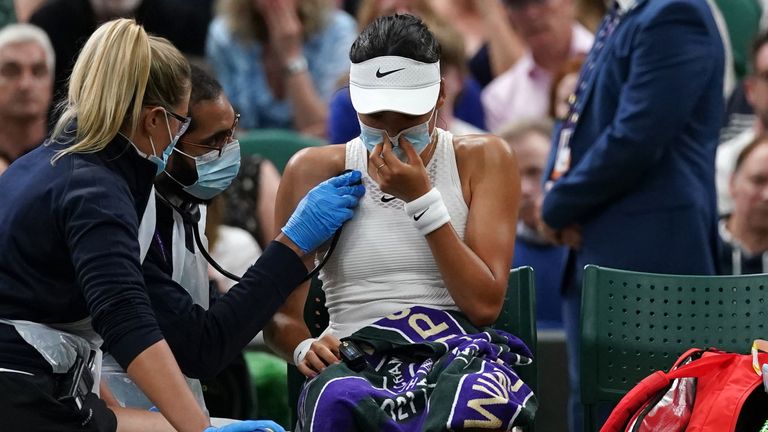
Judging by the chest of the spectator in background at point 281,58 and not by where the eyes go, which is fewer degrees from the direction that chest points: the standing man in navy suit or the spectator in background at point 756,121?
the standing man in navy suit

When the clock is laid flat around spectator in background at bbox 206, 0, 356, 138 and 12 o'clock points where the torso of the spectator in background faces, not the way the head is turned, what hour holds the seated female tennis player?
The seated female tennis player is roughly at 12 o'clock from the spectator in background.

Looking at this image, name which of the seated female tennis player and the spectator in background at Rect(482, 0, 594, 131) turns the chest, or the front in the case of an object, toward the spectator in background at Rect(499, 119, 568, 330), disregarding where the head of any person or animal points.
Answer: the spectator in background at Rect(482, 0, 594, 131)

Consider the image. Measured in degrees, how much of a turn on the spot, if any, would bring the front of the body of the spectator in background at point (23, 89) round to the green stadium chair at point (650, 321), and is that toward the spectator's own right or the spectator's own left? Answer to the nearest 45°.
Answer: approximately 45° to the spectator's own left

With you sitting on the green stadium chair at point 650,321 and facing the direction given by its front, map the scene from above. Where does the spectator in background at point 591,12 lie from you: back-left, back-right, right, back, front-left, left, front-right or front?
back

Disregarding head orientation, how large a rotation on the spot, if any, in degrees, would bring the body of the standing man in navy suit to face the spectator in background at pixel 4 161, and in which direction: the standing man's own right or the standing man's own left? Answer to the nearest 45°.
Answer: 0° — they already face them

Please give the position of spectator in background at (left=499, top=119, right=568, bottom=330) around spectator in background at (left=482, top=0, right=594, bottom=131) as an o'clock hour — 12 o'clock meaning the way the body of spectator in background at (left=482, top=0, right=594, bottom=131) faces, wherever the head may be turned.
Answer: spectator in background at (left=499, top=119, right=568, bottom=330) is roughly at 12 o'clock from spectator in background at (left=482, top=0, right=594, bottom=131).

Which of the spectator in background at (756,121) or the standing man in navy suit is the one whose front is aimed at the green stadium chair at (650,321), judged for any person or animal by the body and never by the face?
the spectator in background

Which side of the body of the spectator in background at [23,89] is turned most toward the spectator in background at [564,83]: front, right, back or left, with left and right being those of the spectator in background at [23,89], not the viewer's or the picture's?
left

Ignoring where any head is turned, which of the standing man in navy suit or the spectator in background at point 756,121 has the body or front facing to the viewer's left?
the standing man in navy suit

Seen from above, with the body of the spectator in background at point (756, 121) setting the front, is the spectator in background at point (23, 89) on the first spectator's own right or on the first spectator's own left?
on the first spectator's own right
